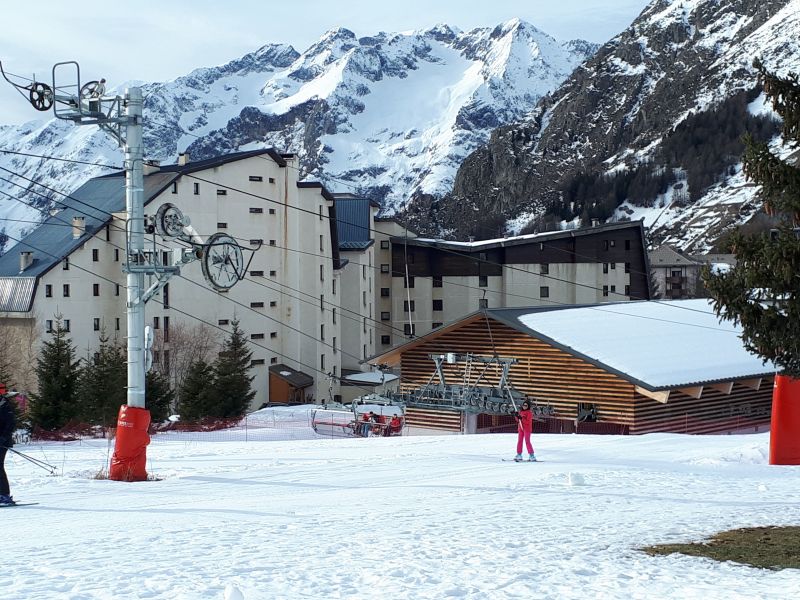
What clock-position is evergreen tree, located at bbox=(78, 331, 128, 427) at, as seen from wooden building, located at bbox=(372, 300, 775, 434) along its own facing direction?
The evergreen tree is roughly at 2 o'clock from the wooden building.

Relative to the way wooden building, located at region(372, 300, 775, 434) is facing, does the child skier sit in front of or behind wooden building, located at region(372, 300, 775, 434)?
in front

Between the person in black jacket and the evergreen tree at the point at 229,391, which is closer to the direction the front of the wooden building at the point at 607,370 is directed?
the person in black jacket

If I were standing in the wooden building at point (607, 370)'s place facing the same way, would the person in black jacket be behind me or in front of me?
in front

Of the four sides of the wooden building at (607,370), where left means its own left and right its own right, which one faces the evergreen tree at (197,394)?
right

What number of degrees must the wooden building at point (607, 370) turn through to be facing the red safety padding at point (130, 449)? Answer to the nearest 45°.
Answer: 0° — it already faces it

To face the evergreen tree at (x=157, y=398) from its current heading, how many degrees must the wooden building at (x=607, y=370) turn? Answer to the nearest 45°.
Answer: approximately 45° to its right

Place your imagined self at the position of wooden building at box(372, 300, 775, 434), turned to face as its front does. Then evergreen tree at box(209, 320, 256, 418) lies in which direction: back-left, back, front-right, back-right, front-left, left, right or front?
right

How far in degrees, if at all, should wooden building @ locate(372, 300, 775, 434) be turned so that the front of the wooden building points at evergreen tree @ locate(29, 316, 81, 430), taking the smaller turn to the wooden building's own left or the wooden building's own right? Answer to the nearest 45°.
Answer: approximately 45° to the wooden building's own right

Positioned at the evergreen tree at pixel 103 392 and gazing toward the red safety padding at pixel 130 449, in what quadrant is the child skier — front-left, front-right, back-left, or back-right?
front-left

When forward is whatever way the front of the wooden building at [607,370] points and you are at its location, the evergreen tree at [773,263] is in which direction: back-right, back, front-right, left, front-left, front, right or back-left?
front-left
